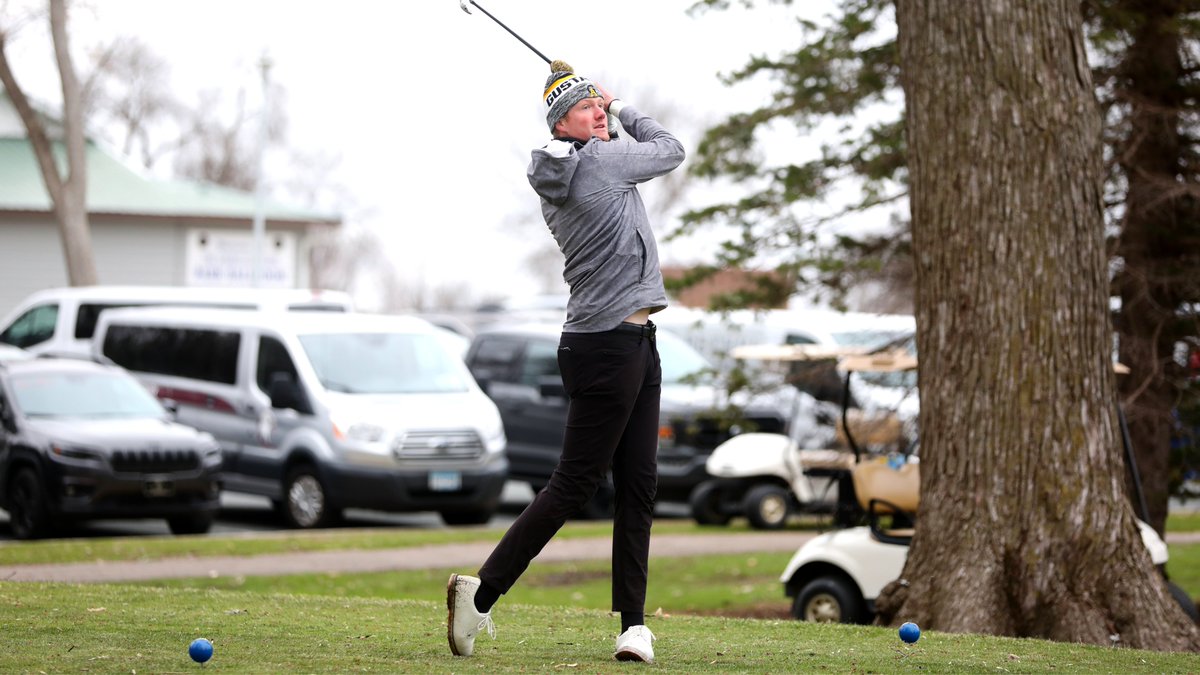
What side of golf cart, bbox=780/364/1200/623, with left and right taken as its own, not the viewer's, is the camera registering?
right

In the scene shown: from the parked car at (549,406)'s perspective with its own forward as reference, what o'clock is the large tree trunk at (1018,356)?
The large tree trunk is roughly at 1 o'clock from the parked car.

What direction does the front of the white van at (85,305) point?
to the viewer's left

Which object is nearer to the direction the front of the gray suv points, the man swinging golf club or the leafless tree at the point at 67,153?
the man swinging golf club

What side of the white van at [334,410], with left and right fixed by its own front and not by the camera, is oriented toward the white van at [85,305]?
back

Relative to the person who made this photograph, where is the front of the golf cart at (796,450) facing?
facing the viewer and to the left of the viewer

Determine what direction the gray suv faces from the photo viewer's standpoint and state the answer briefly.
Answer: facing the viewer and to the right of the viewer
